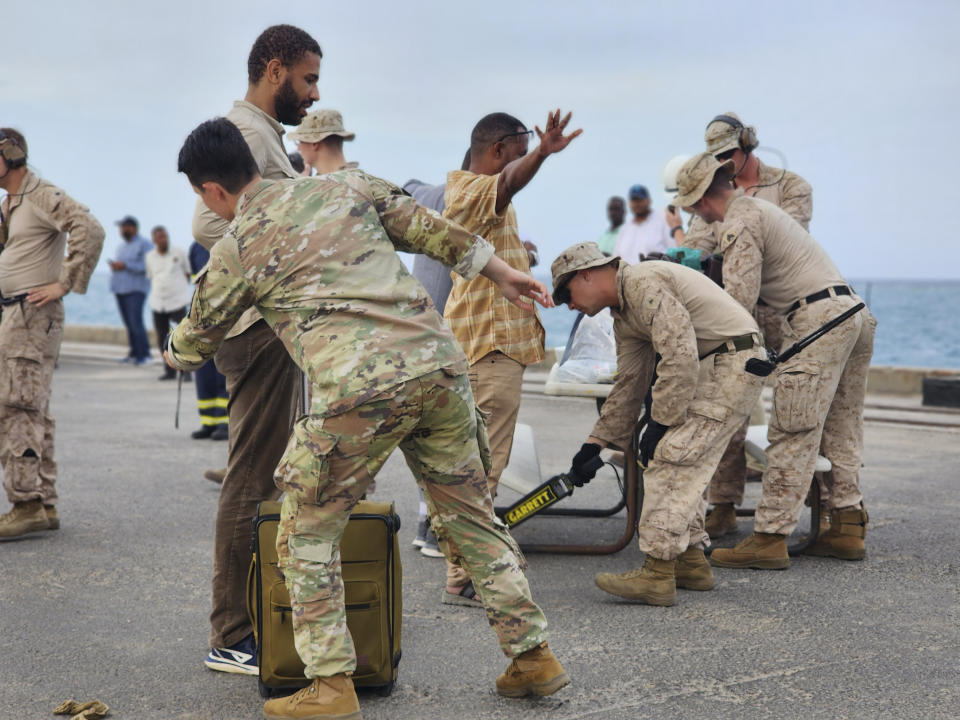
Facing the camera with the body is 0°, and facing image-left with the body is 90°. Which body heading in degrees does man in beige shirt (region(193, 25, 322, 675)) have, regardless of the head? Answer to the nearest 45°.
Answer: approximately 270°

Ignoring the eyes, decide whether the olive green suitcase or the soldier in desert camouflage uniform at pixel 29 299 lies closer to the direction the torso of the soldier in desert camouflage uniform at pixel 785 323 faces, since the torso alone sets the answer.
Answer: the soldier in desert camouflage uniform

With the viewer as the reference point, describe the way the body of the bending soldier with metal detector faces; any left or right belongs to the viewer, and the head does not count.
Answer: facing to the left of the viewer

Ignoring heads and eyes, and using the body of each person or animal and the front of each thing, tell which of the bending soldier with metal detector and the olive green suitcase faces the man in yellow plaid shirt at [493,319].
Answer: the bending soldier with metal detector

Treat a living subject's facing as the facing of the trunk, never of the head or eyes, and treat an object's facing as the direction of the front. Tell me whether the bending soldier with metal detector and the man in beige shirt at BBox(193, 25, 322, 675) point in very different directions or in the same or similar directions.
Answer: very different directions

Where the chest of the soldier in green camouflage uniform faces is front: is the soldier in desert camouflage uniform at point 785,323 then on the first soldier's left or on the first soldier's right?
on the first soldier's right

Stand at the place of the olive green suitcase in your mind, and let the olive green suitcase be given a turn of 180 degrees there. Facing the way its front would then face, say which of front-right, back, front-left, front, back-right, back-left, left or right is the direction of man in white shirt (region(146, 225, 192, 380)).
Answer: front

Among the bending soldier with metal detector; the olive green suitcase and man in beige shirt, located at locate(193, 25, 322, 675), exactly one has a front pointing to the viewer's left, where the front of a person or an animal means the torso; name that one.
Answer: the bending soldier with metal detector

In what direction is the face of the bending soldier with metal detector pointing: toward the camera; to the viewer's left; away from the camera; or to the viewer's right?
to the viewer's left

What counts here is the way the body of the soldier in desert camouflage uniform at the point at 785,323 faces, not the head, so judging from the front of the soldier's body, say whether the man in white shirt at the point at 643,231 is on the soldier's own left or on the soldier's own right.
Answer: on the soldier's own right

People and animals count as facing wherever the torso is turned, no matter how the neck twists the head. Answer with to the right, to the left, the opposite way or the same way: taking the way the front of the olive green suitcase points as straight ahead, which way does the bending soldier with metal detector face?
to the right

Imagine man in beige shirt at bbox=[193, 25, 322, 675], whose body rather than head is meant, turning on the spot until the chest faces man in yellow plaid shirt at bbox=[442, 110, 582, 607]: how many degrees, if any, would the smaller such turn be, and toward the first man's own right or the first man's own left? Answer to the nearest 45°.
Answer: approximately 45° to the first man's own left

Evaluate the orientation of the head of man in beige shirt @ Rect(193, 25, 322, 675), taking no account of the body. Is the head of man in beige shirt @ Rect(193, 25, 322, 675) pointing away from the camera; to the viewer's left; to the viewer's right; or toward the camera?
to the viewer's right

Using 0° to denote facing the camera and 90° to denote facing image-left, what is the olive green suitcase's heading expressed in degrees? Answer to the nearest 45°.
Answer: approximately 0°
